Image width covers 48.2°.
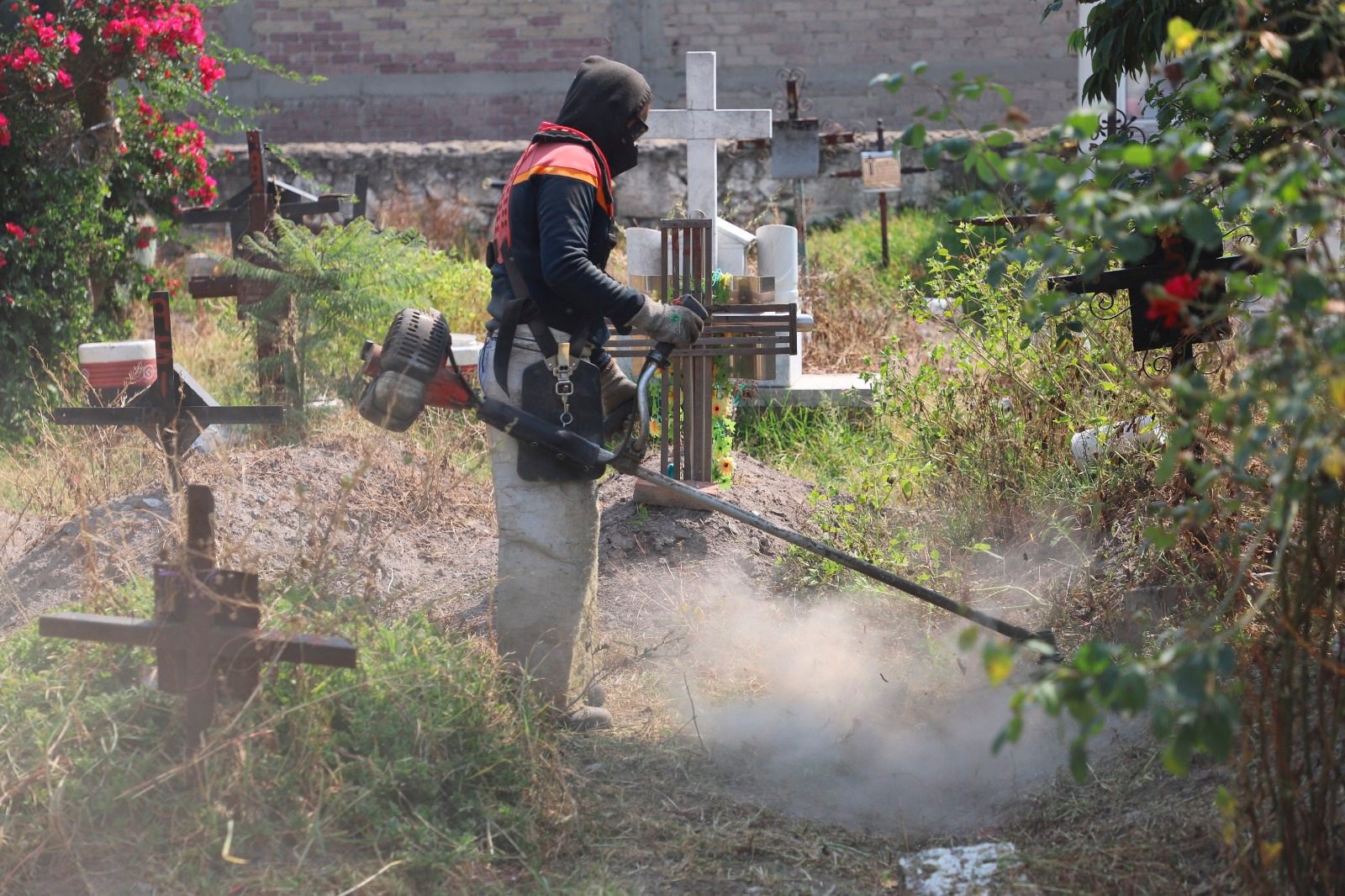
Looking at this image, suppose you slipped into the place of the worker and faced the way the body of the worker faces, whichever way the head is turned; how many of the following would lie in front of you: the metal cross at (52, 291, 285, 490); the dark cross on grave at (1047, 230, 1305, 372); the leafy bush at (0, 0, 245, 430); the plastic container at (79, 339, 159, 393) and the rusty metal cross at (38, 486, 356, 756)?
1

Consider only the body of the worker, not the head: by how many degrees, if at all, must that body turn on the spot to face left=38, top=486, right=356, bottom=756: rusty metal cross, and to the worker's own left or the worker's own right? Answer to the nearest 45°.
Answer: approximately 135° to the worker's own right

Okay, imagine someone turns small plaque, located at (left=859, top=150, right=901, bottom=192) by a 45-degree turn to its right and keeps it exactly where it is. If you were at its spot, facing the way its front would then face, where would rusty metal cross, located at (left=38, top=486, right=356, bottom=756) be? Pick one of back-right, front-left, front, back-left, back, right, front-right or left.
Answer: front-left

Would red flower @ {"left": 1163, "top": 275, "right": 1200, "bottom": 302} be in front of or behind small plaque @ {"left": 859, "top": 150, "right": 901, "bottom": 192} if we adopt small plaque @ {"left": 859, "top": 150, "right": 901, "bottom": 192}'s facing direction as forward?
in front

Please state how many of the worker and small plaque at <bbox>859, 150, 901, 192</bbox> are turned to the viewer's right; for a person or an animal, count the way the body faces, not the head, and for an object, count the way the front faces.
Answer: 1

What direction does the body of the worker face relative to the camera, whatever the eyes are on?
to the viewer's right

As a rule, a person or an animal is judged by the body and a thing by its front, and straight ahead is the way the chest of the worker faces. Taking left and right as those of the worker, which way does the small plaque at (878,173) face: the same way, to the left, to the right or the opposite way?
to the right

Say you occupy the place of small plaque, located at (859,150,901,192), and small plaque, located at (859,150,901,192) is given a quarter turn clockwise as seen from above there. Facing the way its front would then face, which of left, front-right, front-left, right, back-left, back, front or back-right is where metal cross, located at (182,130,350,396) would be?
front-left

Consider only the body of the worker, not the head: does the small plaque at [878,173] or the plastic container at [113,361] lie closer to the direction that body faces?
the small plaque

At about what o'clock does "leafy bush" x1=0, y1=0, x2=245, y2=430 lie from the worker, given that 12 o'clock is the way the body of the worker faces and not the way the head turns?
The leafy bush is roughly at 8 o'clock from the worker.

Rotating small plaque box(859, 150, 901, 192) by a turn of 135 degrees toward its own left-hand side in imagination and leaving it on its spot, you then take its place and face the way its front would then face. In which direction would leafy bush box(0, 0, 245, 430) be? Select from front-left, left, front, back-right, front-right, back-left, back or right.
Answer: back

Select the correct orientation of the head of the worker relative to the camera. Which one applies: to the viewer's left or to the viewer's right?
to the viewer's right

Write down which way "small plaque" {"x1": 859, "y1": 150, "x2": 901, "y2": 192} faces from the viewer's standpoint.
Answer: facing the viewer

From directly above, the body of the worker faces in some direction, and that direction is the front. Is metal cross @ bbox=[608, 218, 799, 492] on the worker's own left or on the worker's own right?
on the worker's own left
